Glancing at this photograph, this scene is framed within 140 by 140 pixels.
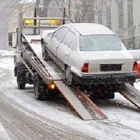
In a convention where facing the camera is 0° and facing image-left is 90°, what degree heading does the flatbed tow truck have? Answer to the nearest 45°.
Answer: approximately 135°

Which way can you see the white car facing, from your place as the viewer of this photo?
facing away from the viewer and to the left of the viewer
